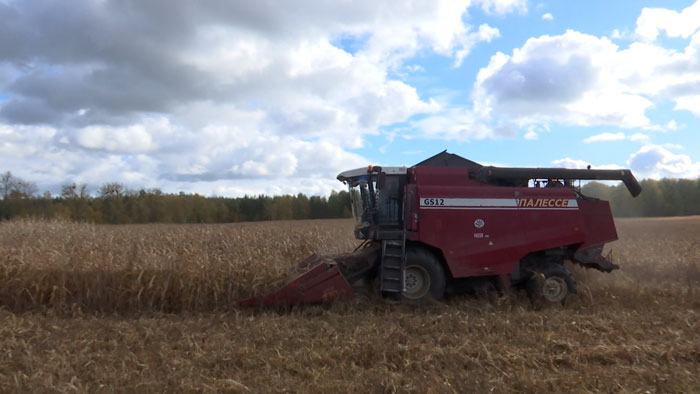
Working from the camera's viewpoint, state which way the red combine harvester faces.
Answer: facing to the left of the viewer
